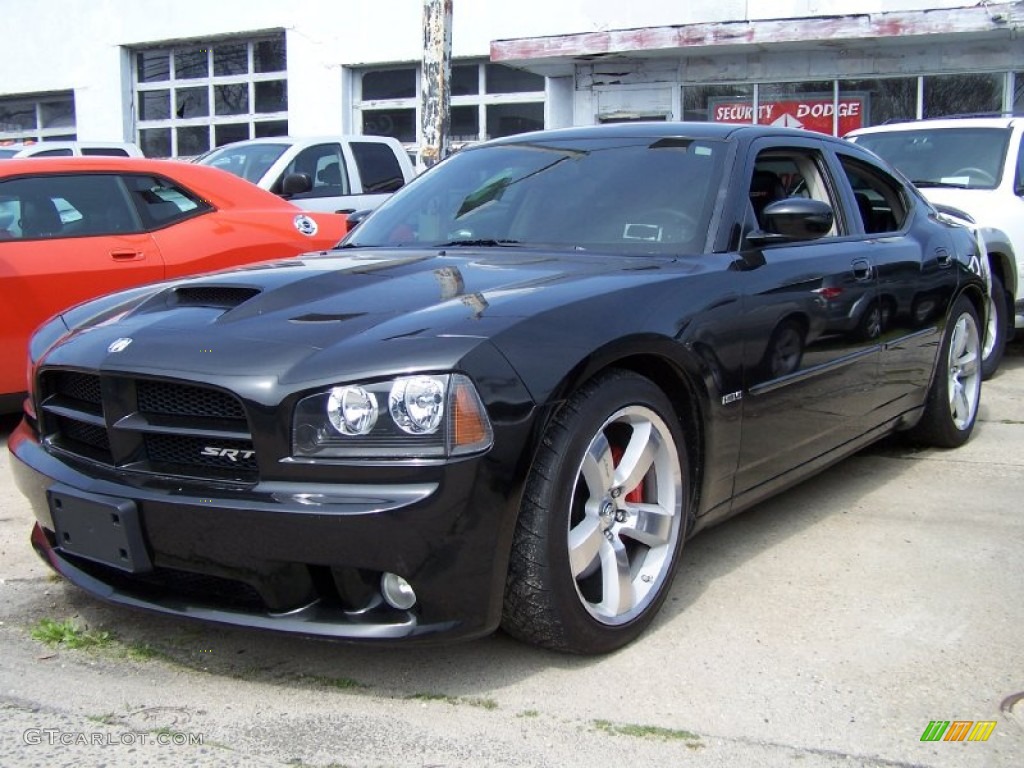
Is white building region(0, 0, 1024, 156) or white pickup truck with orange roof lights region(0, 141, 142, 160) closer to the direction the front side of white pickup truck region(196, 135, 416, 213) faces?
the white pickup truck with orange roof lights

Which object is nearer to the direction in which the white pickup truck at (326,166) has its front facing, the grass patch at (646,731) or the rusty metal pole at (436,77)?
the grass patch

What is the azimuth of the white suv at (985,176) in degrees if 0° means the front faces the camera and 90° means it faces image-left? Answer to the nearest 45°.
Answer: approximately 45°

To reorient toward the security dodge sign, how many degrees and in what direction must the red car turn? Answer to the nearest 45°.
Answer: approximately 135° to its right

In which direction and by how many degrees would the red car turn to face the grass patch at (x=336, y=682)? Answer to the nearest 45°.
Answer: approximately 90° to its left

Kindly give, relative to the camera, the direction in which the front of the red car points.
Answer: facing to the left of the viewer

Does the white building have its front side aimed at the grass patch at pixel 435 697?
yes

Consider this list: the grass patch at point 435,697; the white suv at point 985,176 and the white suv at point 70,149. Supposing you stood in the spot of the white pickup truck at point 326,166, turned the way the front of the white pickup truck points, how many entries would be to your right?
1

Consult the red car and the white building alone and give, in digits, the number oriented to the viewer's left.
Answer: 1

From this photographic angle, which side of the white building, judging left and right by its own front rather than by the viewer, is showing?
front

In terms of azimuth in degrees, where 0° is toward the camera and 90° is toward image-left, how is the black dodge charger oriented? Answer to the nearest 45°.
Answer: approximately 45°

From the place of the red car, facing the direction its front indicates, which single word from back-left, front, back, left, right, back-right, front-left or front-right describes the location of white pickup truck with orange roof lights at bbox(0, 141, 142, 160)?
right

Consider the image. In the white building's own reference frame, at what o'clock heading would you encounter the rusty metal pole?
The rusty metal pole is roughly at 12 o'clock from the white building.

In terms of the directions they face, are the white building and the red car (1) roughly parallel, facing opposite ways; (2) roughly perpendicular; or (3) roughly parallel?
roughly perpendicular

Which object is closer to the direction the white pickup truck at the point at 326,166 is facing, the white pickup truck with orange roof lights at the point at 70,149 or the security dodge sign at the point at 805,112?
the white pickup truck with orange roof lights
